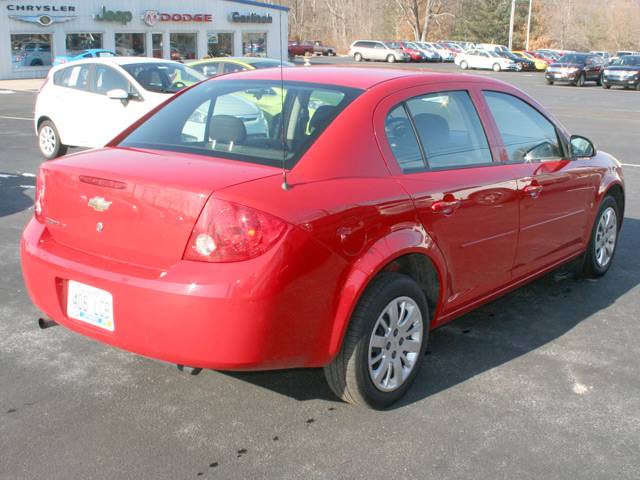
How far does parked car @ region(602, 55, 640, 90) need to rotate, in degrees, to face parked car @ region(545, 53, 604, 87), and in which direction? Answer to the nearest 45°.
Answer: approximately 90° to its right

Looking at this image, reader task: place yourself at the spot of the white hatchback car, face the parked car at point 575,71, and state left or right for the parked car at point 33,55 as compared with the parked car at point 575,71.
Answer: left

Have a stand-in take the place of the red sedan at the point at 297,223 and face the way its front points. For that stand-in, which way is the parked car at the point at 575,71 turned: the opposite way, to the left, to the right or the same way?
the opposite way

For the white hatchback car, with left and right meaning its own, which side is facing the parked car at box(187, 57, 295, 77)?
left

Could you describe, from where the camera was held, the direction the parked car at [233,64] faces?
facing the viewer and to the right of the viewer

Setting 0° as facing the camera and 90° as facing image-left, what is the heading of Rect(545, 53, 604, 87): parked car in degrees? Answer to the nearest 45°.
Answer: approximately 45°

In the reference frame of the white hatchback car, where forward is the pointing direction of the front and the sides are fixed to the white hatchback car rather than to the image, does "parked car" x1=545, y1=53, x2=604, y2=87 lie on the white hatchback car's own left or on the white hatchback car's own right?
on the white hatchback car's own left

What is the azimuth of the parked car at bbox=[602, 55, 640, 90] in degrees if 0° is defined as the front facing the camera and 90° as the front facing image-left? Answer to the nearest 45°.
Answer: approximately 45°

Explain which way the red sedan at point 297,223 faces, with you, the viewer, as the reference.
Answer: facing away from the viewer and to the right of the viewer

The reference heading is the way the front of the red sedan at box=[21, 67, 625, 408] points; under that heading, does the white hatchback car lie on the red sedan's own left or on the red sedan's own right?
on the red sedan's own left

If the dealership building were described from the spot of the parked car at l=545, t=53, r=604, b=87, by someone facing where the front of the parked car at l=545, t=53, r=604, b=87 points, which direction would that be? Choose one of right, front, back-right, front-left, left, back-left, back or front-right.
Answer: front-right

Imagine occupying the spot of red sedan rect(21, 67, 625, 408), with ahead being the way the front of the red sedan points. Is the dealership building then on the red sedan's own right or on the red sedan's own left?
on the red sedan's own left
